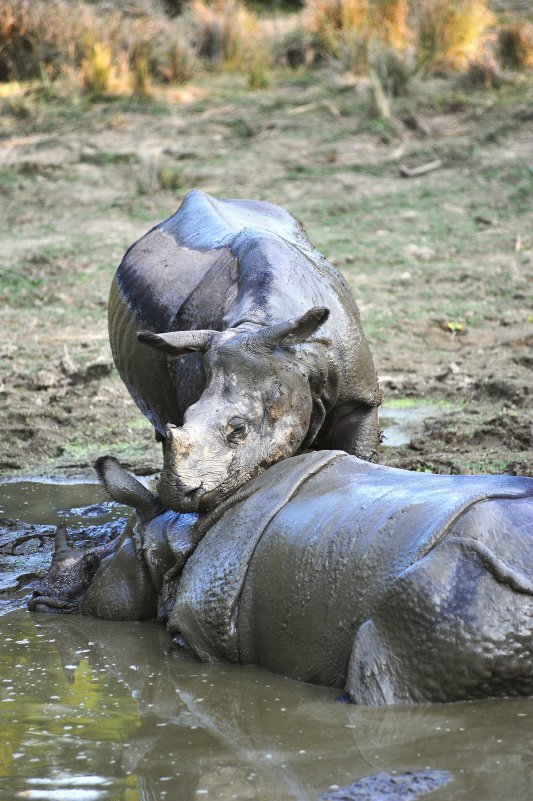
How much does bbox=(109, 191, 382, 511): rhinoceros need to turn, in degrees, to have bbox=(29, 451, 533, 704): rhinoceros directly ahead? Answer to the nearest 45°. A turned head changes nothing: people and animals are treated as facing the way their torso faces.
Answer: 0° — it already faces it

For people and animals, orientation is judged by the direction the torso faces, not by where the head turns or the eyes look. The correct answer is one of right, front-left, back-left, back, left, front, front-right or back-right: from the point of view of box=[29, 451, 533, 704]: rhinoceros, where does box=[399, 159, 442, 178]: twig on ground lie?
front-right

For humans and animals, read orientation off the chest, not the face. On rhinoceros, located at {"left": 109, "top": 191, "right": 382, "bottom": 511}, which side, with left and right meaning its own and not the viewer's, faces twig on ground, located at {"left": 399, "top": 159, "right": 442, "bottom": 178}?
back

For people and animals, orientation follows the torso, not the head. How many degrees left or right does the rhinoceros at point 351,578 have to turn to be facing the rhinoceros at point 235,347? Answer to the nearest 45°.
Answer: approximately 45° to its right

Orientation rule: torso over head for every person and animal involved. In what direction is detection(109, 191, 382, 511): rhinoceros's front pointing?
toward the camera

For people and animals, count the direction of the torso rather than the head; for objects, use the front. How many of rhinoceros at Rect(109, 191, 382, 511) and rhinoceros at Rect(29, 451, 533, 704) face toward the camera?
1

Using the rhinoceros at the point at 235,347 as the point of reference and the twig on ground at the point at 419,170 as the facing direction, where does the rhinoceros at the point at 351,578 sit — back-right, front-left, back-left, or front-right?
back-right

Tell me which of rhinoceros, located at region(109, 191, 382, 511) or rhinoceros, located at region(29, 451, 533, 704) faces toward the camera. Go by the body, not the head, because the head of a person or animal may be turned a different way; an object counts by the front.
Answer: rhinoceros, located at region(109, 191, 382, 511)

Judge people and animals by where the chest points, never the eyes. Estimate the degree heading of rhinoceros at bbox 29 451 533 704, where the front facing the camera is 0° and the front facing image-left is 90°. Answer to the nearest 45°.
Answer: approximately 135°
